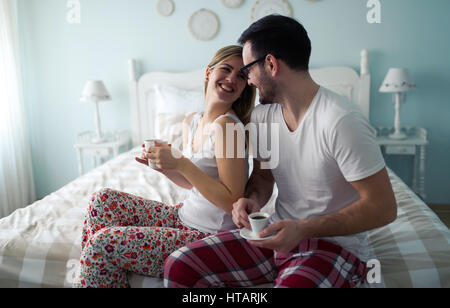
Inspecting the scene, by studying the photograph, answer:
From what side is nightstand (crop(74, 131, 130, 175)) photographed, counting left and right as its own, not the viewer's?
front

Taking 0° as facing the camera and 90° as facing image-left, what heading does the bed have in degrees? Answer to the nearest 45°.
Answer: approximately 0°

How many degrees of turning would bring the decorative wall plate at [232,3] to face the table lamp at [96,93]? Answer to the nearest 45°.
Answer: approximately 90° to its right

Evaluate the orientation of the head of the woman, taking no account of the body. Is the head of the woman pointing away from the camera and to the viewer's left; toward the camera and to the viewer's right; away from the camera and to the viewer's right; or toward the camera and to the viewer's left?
toward the camera and to the viewer's right

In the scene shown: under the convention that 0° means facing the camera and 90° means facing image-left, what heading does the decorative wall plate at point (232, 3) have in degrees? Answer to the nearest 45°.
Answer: approximately 0°

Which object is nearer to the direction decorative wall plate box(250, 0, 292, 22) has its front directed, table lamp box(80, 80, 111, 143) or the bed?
the bed

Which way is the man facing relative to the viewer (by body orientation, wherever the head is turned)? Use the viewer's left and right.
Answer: facing the viewer and to the left of the viewer

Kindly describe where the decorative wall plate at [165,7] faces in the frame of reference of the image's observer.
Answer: facing the viewer

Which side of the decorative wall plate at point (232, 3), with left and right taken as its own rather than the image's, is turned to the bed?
front
